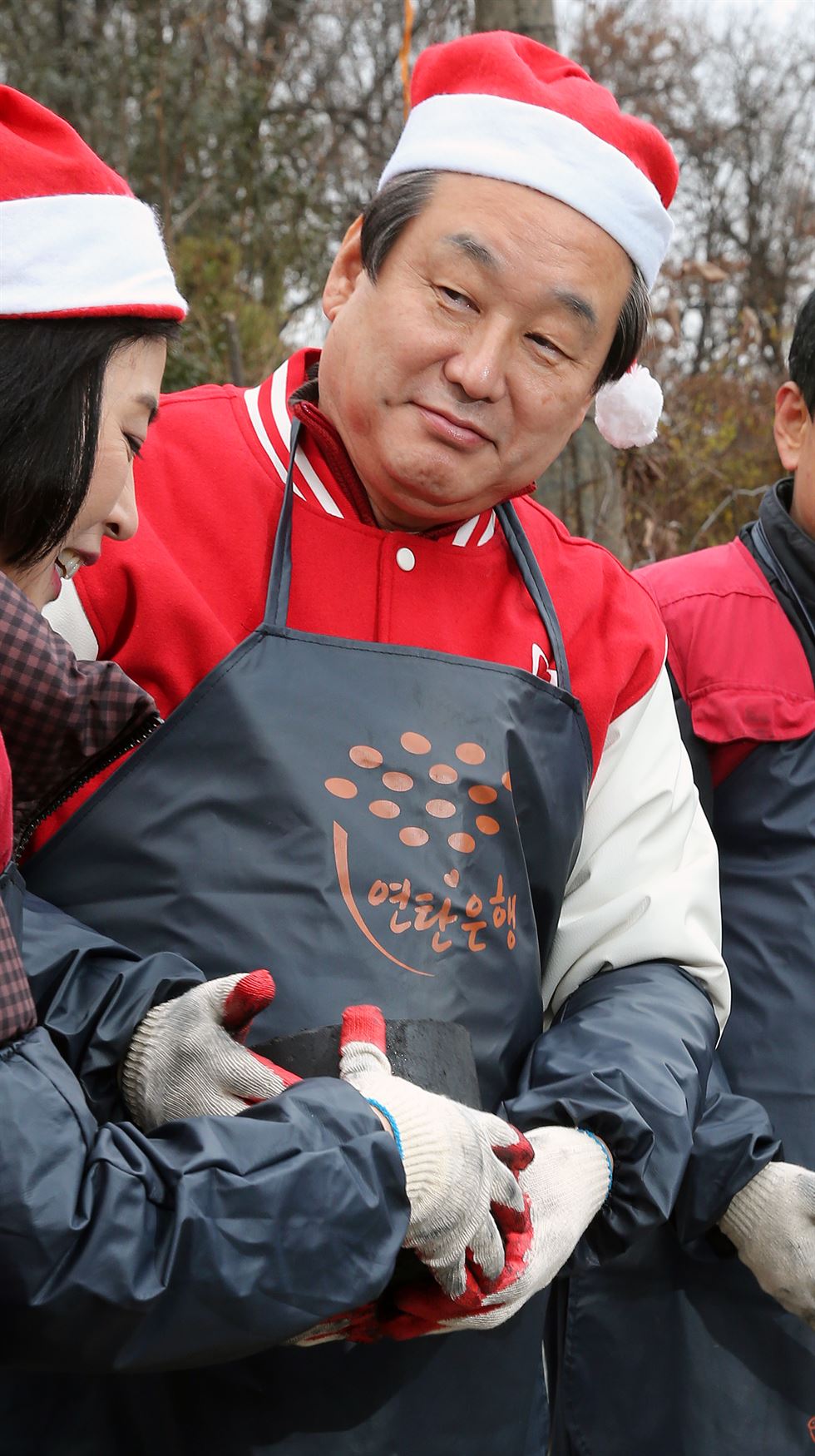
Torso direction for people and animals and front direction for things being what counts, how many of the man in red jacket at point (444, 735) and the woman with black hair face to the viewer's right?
1

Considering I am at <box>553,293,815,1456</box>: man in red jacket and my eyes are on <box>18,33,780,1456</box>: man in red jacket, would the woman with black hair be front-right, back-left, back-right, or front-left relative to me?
front-left

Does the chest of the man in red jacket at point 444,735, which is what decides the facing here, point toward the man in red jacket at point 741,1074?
no

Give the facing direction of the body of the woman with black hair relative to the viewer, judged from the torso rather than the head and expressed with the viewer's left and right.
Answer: facing to the right of the viewer

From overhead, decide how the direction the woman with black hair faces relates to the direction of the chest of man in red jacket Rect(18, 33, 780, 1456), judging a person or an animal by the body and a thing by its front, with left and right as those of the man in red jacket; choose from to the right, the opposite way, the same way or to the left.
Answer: to the left

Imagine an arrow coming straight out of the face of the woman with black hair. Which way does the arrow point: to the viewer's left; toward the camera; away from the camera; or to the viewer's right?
to the viewer's right

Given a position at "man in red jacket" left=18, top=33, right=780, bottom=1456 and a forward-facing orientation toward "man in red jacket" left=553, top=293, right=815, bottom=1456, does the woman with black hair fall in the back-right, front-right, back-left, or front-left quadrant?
back-right

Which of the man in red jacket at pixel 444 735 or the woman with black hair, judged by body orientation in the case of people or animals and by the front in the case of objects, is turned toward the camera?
the man in red jacket

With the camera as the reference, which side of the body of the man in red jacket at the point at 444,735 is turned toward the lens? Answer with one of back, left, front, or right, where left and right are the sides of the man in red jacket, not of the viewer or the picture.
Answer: front

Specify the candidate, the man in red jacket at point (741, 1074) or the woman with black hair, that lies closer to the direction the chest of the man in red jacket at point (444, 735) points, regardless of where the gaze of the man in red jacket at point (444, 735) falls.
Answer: the woman with black hair

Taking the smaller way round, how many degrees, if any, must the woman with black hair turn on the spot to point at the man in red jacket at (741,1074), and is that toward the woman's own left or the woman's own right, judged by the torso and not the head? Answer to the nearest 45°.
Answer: approximately 45° to the woman's own left

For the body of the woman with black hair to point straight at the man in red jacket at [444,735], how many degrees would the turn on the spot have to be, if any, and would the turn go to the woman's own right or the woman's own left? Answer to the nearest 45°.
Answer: approximately 45° to the woman's own left
